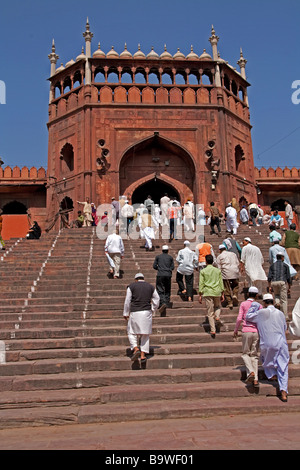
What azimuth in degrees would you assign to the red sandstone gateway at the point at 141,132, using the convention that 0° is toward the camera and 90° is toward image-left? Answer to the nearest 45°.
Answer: approximately 0°

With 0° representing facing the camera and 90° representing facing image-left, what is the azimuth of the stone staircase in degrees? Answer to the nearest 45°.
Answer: approximately 0°

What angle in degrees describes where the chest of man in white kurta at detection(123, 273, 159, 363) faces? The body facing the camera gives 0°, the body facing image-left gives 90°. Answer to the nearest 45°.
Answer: approximately 180°

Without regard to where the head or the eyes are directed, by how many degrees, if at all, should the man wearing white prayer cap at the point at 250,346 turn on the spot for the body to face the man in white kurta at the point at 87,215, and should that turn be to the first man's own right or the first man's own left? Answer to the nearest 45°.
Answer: approximately 45° to the first man's own left

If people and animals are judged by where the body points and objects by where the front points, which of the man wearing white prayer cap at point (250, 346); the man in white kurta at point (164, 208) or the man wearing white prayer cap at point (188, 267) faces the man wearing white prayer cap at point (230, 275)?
the man wearing white prayer cap at point (250, 346)

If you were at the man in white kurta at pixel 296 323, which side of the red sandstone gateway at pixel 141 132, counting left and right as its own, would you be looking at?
front

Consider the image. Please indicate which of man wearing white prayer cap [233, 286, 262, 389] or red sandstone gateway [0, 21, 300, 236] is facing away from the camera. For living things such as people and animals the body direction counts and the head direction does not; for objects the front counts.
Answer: the man wearing white prayer cap

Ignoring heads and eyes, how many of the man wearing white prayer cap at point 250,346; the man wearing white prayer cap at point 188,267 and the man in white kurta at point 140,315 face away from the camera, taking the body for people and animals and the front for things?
3

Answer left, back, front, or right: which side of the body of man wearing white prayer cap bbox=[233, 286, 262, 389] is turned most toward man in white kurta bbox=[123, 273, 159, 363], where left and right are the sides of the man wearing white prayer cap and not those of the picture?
left
